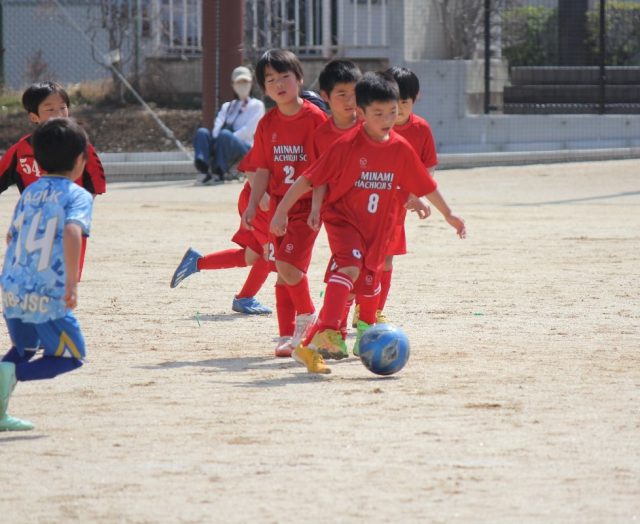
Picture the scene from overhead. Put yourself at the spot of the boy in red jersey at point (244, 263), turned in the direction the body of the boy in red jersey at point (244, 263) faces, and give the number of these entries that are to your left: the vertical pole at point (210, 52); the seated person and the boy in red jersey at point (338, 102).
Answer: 2

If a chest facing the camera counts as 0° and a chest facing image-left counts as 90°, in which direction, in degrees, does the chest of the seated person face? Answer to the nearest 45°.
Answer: approximately 45°

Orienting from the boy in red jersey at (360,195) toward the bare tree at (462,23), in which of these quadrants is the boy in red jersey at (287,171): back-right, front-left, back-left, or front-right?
front-left

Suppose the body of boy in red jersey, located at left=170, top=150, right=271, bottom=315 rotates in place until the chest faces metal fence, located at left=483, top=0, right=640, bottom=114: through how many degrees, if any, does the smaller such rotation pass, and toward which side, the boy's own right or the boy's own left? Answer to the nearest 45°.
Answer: approximately 90° to the boy's own left

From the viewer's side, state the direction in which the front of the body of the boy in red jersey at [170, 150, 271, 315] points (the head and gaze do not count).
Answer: to the viewer's right

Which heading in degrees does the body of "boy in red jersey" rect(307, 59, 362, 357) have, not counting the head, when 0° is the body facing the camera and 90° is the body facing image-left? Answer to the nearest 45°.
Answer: approximately 315°

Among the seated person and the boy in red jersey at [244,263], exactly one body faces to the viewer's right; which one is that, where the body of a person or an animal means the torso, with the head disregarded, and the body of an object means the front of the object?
the boy in red jersey

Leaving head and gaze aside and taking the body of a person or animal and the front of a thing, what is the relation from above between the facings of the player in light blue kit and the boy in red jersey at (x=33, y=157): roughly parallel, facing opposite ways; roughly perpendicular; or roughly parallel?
roughly parallel, facing opposite ways

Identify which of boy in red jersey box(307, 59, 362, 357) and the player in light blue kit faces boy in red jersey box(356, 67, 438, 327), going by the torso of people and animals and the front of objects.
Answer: the player in light blue kit

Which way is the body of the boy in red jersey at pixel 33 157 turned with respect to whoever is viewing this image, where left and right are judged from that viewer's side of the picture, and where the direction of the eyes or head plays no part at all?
facing the viewer and to the right of the viewer

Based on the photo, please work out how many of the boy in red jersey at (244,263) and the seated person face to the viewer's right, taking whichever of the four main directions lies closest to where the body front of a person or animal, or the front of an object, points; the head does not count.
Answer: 1

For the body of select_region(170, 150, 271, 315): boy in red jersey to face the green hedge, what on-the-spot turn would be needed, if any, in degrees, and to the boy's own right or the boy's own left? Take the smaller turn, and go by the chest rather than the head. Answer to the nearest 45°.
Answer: approximately 90° to the boy's own left

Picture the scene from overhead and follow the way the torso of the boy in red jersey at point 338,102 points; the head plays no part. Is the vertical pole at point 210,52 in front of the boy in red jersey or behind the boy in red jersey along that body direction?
behind

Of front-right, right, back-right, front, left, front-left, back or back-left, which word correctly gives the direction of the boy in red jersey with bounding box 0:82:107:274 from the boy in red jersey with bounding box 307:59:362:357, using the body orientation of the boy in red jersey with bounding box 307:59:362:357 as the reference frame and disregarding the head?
back-right
